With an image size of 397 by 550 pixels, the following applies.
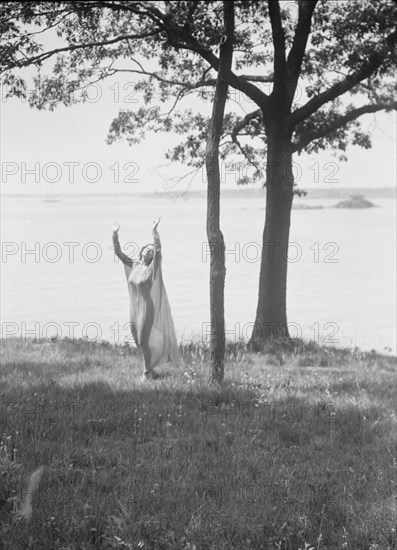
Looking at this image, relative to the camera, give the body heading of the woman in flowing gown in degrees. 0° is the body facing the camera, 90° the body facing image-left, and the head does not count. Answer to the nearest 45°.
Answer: approximately 45°

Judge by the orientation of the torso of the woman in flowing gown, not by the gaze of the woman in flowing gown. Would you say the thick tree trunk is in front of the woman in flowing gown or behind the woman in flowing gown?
behind
